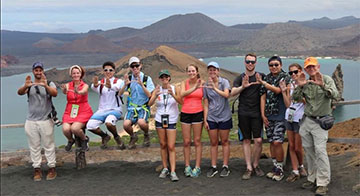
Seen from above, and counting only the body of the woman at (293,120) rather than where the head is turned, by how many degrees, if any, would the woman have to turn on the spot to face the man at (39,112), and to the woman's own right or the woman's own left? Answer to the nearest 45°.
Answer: approximately 45° to the woman's own right

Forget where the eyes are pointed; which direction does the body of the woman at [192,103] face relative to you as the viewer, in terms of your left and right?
facing the viewer

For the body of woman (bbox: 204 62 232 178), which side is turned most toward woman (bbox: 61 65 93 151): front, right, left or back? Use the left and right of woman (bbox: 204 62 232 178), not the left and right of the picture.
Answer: right

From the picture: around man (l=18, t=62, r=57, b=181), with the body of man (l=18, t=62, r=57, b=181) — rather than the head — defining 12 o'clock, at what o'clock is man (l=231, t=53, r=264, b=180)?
man (l=231, t=53, r=264, b=180) is roughly at 10 o'clock from man (l=18, t=62, r=57, b=181).

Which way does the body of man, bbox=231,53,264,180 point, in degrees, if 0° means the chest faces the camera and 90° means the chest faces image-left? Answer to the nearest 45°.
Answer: approximately 0°

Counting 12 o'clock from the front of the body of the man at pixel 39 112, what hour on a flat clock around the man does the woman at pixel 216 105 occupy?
The woman is roughly at 10 o'clock from the man.

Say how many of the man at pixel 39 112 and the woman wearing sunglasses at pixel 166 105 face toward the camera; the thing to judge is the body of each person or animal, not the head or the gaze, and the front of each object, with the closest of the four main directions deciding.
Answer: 2

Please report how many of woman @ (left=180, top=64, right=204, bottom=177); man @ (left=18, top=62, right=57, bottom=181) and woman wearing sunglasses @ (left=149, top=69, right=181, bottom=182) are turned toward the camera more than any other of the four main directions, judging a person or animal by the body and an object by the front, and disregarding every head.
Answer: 3

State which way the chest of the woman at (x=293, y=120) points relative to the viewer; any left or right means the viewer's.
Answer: facing the viewer and to the left of the viewer

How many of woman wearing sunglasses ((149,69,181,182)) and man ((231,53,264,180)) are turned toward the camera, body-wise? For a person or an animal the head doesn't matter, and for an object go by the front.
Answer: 2

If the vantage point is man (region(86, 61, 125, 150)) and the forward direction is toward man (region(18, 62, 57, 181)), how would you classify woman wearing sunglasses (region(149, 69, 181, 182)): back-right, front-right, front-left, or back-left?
back-left

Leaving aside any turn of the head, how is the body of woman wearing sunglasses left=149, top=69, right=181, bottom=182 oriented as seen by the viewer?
toward the camera

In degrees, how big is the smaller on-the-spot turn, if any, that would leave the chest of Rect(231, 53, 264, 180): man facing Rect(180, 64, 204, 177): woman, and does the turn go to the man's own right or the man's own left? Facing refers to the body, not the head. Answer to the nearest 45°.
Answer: approximately 90° to the man's own right
